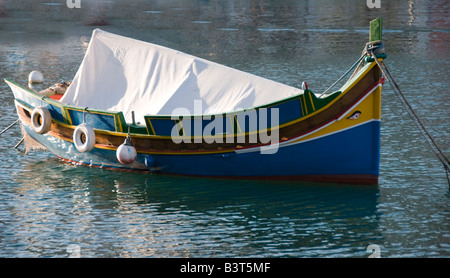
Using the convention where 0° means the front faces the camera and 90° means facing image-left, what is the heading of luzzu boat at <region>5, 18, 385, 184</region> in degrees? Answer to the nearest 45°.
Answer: approximately 315°
